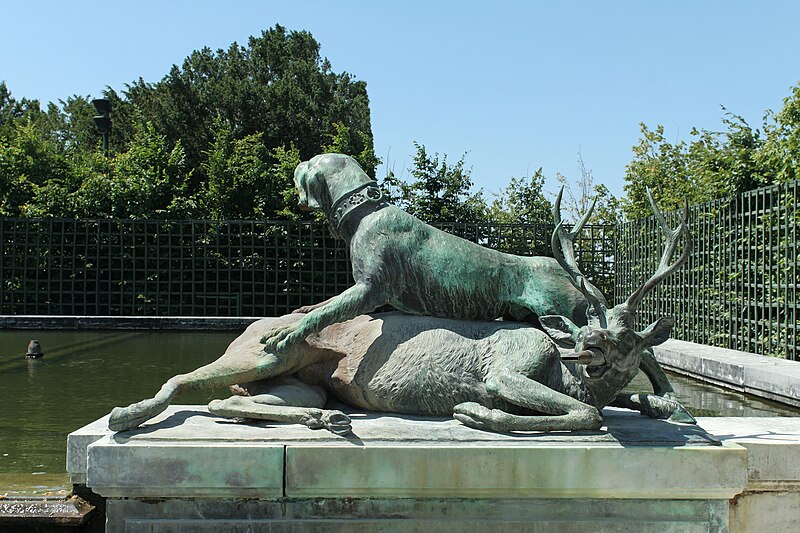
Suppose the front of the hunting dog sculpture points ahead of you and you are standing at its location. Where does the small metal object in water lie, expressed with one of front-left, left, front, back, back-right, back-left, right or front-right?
front-right

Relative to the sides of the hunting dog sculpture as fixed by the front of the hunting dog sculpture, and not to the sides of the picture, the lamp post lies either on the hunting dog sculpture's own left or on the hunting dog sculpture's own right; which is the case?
on the hunting dog sculpture's own right

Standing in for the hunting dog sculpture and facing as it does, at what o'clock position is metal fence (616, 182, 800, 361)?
The metal fence is roughly at 4 o'clock from the hunting dog sculpture.

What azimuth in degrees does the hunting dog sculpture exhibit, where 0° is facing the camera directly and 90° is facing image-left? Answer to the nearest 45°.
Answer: approximately 90°

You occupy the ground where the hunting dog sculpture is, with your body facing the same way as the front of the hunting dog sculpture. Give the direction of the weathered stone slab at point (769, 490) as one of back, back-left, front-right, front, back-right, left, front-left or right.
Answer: back

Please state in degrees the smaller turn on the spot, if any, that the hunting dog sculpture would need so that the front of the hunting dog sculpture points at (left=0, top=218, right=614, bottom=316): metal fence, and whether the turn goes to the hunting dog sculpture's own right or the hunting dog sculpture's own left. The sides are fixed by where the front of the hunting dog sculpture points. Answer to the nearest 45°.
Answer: approximately 45° to the hunting dog sculpture's own right

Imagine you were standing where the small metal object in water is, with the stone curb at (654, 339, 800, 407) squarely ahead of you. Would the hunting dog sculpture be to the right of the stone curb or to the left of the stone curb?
right

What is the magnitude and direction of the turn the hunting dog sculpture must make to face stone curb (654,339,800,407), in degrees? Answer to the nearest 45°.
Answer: approximately 135° to its right

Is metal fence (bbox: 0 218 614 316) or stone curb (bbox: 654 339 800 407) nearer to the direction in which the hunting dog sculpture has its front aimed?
the metal fence
